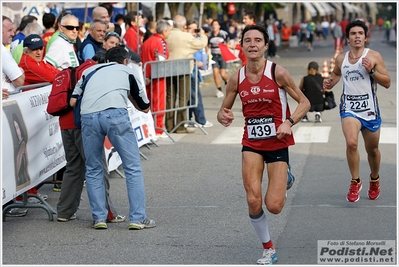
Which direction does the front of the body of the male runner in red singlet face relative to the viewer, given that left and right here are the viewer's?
facing the viewer

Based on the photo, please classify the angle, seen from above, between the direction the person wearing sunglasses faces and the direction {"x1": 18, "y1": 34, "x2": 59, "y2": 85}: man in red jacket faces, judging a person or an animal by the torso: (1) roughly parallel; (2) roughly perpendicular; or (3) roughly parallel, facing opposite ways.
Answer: roughly parallel

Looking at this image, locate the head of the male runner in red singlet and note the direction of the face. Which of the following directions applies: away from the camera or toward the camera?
toward the camera

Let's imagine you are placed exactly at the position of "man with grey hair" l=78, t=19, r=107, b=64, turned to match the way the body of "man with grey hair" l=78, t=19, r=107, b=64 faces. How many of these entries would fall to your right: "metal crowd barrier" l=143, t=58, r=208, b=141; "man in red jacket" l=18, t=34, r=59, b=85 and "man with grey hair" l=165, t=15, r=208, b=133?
1

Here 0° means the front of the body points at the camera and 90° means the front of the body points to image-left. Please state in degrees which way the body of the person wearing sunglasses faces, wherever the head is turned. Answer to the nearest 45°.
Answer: approximately 315°

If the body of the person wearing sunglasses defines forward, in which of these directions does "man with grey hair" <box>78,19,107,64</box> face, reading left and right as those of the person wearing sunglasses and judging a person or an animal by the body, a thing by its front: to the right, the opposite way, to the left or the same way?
the same way

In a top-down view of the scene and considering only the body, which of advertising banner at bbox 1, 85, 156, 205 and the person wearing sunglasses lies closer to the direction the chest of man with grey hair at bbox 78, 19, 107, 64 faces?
the advertising banner

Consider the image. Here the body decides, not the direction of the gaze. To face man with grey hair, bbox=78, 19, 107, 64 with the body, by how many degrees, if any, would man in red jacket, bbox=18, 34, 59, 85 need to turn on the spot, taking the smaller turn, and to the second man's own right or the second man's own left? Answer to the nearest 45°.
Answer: approximately 90° to the second man's own left

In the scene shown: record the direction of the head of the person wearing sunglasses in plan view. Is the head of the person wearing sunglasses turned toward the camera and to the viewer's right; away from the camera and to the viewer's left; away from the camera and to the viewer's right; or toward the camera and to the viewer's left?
toward the camera and to the viewer's right

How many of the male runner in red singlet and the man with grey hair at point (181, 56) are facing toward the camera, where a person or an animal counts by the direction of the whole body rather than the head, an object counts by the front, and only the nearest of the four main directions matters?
1

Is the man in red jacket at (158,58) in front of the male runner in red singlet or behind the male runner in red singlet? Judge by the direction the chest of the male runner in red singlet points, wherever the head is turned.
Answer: behind

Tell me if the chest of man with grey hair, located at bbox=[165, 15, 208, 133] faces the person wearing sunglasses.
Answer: no

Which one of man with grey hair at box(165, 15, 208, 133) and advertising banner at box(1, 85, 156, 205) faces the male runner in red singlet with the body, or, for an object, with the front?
the advertising banner

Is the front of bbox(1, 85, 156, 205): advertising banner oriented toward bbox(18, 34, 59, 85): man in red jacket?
no

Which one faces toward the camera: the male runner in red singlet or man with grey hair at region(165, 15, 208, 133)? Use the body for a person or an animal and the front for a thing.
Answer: the male runner in red singlet

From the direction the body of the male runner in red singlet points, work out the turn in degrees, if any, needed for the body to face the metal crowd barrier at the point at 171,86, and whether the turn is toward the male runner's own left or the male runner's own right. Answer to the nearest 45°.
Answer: approximately 180°
